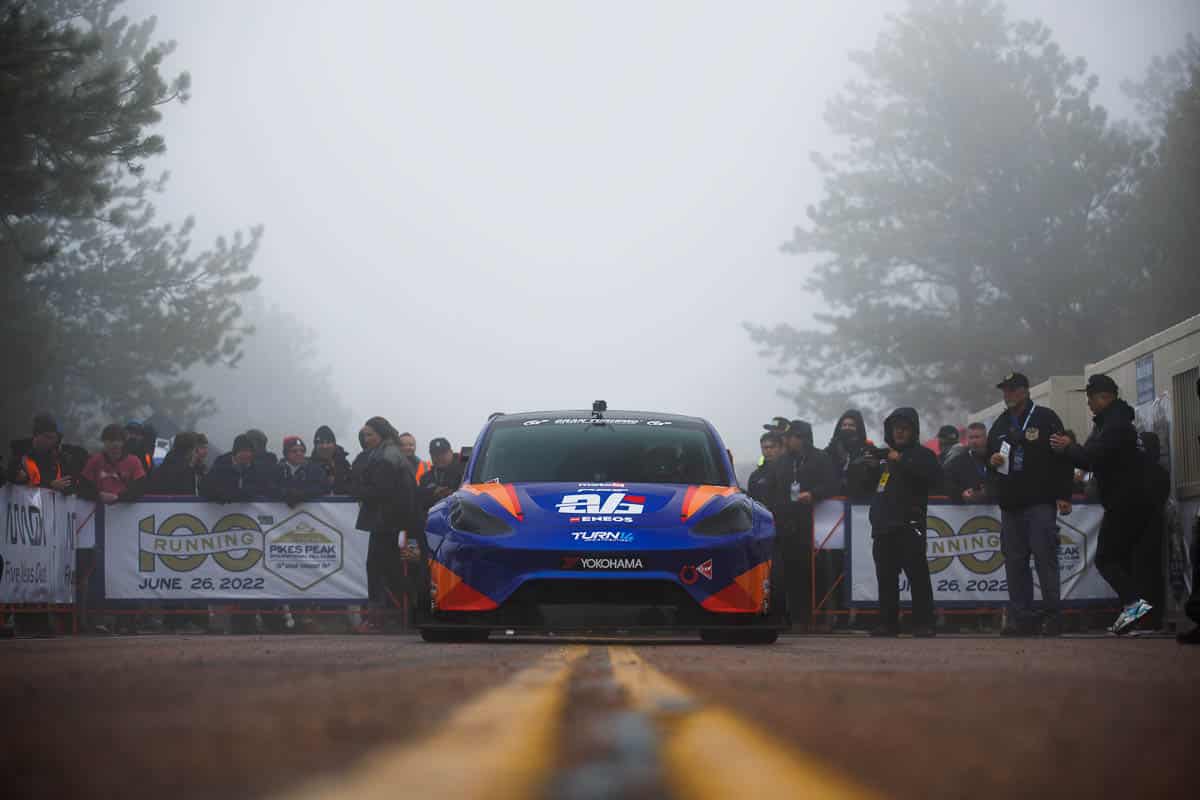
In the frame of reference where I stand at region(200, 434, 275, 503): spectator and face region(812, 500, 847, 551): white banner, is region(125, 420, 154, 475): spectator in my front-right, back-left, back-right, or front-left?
back-left

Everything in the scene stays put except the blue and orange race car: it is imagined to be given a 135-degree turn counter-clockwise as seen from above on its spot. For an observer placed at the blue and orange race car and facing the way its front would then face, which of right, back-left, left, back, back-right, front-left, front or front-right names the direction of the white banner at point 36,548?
left

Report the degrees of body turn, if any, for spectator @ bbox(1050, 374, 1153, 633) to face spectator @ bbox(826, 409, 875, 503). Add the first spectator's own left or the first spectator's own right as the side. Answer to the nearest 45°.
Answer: approximately 45° to the first spectator's own right

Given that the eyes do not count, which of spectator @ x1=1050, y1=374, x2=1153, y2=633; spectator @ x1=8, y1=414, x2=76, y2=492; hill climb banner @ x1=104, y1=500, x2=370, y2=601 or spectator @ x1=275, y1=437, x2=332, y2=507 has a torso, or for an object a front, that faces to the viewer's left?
spectator @ x1=1050, y1=374, x2=1153, y2=633

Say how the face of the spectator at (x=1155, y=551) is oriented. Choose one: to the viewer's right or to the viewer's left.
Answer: to the viewer's left
